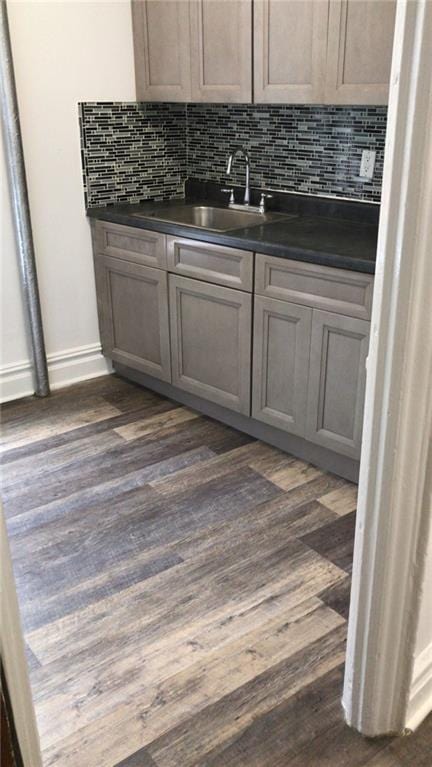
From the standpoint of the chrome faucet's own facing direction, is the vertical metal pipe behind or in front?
in front

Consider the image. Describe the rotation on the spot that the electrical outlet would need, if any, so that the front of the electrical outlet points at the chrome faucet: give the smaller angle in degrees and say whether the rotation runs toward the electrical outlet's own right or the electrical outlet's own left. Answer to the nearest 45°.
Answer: approximately 90° to the electrical outlet's own right

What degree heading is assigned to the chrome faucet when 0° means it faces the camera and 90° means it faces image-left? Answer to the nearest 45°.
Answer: approximately 45°

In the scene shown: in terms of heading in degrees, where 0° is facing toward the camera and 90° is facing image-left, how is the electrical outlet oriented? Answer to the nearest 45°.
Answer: approximately 45°

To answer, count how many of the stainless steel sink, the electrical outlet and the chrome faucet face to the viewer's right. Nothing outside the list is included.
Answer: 0

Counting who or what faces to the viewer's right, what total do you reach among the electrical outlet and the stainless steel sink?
0

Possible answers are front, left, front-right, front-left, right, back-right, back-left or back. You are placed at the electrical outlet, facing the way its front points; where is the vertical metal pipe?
front-right
